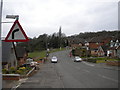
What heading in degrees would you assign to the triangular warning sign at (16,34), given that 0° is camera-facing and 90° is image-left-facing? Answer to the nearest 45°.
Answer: approximately 0°
